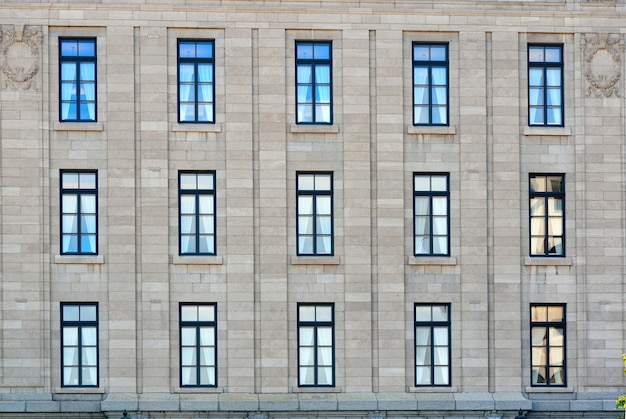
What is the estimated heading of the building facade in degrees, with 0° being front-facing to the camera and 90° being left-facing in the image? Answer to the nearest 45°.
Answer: approximately 0°
